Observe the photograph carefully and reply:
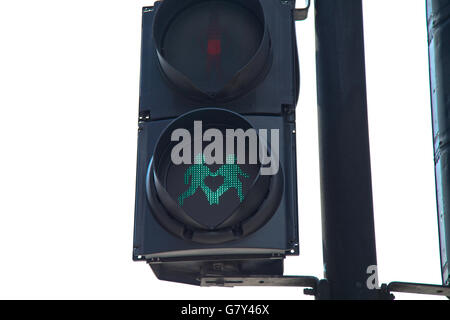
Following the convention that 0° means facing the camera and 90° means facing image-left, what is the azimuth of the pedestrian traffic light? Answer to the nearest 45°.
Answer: approximately 0°

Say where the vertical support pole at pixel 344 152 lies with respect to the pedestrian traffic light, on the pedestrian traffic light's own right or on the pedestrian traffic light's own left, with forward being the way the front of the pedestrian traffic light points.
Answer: on the pedestrian traffic light's own left

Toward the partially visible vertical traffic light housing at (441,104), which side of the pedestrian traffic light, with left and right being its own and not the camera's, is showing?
left
